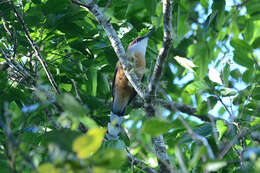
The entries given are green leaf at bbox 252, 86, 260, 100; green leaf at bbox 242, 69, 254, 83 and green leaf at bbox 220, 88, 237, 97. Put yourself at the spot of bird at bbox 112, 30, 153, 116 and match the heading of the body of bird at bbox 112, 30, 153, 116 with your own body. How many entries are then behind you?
0

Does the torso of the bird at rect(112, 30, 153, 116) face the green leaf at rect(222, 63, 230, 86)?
no

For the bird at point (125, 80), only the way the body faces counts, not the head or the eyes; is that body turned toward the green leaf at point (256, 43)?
no

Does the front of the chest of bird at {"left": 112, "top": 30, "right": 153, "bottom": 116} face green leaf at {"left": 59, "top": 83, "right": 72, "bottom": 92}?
no

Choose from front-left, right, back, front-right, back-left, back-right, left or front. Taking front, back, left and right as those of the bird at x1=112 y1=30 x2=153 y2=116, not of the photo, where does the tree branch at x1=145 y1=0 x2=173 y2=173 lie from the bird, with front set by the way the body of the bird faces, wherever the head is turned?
right

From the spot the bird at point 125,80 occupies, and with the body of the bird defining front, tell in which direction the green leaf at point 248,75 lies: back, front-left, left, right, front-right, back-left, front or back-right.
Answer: front-left
